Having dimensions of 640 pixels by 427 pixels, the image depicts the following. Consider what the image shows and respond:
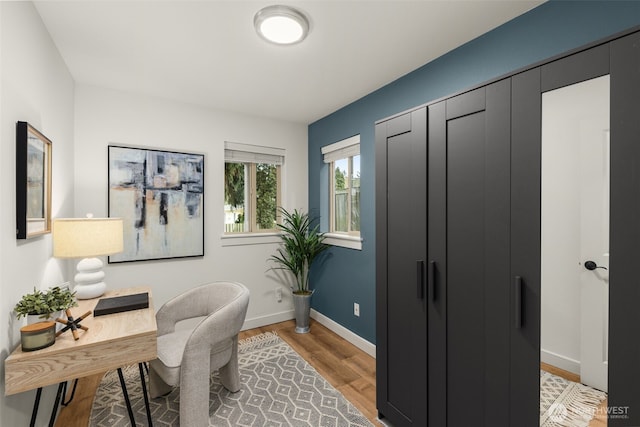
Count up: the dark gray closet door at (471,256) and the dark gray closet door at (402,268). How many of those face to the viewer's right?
0

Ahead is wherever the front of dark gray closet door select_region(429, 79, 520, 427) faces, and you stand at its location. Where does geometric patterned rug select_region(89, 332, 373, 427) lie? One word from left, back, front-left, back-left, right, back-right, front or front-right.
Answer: front-right

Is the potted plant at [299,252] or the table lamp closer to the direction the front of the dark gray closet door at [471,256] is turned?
the table lamp

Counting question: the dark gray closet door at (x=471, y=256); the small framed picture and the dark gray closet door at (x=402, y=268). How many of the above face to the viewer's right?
1

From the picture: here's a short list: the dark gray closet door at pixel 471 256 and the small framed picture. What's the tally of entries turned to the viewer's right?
1

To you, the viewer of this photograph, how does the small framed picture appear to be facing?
facing to the right of the viewer

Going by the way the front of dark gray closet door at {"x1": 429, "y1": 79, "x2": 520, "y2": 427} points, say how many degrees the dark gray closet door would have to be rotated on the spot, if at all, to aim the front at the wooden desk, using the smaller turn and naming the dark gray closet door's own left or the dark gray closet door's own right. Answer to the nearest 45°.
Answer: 0° — it already faces it

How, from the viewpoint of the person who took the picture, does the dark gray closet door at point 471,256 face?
facing the viewer and to the left of the viewer

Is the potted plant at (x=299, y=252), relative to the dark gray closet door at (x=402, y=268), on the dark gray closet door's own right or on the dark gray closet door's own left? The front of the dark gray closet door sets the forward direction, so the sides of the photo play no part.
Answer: on the dark gray closet door's own right
